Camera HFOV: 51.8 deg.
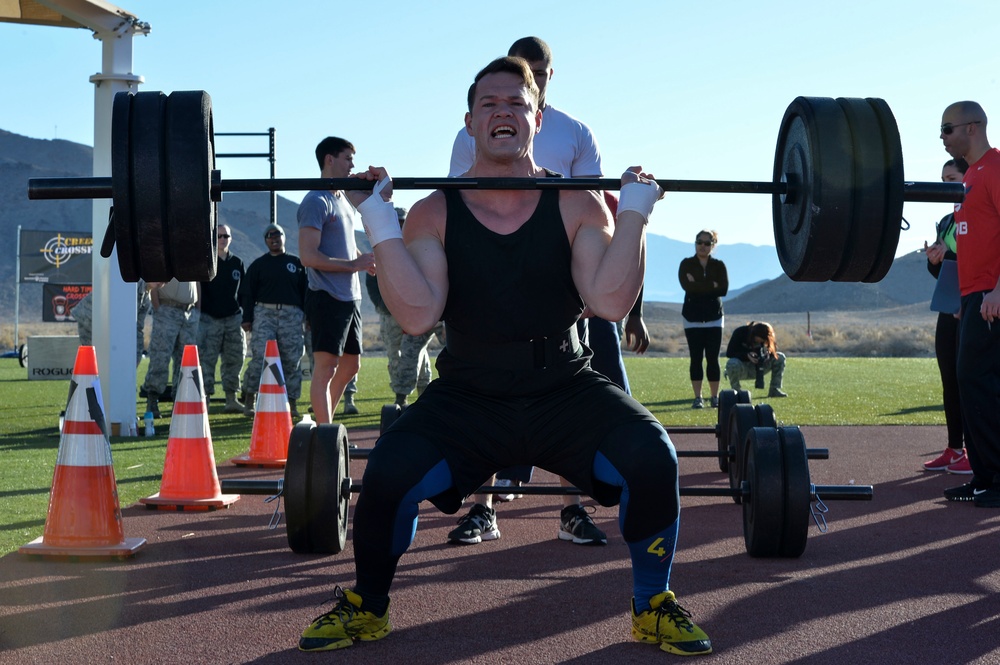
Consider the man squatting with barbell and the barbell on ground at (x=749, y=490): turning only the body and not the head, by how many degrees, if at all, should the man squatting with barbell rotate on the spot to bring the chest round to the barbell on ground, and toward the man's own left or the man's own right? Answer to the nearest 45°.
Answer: approximately 135° to the man's own left

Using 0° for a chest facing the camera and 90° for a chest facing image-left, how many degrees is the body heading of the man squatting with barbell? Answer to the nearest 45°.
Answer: approximately 0°

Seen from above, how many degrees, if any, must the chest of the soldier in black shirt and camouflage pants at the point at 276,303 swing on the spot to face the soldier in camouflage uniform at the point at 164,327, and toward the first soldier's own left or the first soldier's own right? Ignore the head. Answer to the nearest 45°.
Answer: approximately 90° to the first soldier's own right

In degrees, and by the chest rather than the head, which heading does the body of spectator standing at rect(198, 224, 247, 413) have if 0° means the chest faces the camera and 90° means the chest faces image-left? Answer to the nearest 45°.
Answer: approximately 0°

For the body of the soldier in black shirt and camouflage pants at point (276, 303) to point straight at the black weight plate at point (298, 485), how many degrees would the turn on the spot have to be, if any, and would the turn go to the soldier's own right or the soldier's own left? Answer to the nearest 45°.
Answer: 0° — they already face it

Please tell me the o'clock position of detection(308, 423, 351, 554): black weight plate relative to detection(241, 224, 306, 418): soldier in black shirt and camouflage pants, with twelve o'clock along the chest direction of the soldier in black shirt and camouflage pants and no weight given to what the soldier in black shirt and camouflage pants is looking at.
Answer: The black weight plate is roughly at 12 o'clock from the soldier in black shirt and camouflage pants.

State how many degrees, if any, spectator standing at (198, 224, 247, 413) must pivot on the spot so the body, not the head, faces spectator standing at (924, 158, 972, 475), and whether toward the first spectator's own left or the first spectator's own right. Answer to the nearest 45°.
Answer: approximately 45° to the first spectator's own left
